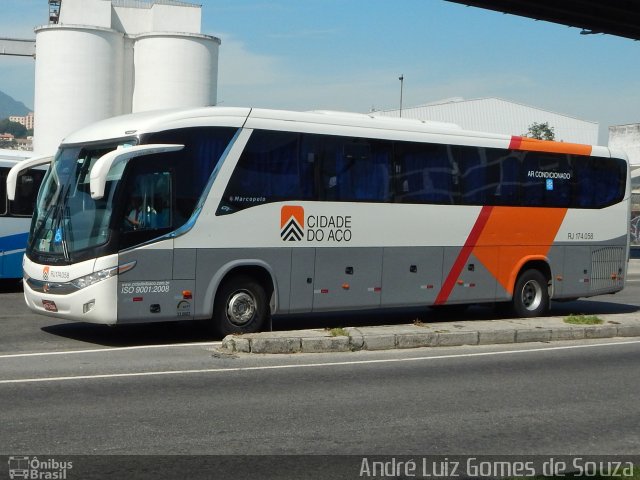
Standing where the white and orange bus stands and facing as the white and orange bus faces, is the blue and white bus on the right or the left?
on its right

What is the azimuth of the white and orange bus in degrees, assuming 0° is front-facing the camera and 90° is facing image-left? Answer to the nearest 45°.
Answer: approximately 45°

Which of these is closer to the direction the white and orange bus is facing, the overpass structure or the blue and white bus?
the blue and white bus

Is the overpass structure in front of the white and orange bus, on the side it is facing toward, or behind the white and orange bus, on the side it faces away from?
behind
